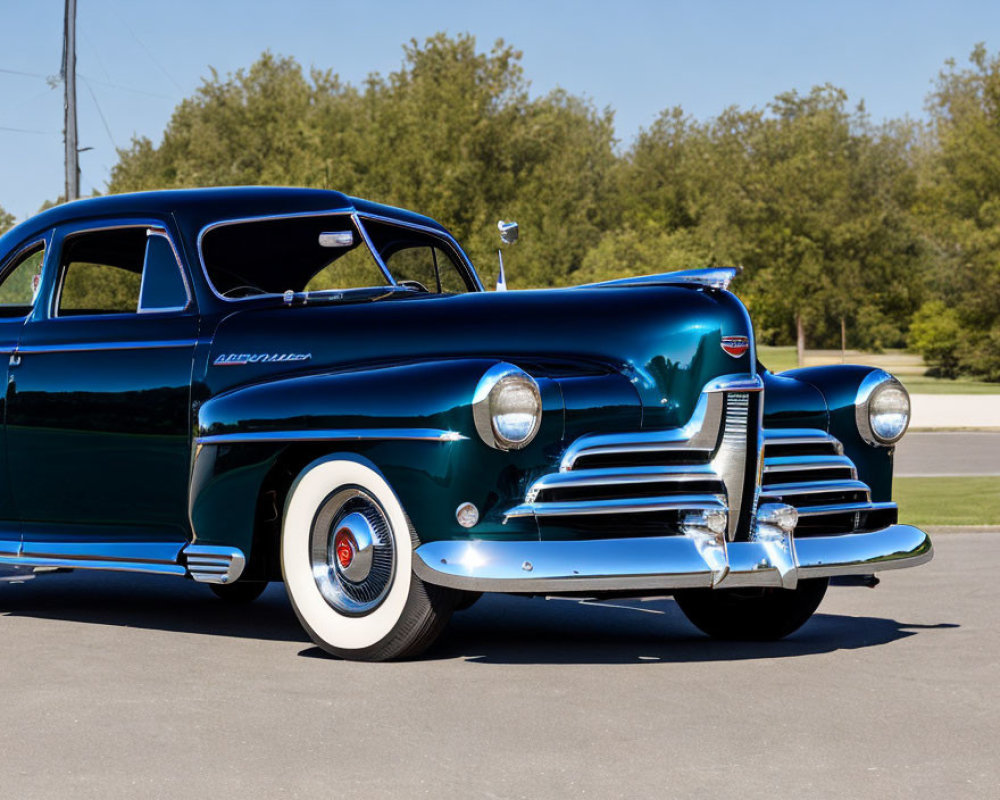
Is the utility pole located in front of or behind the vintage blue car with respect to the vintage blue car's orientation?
behind

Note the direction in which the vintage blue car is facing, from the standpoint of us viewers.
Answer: facing the viewer and to the right of the viewer
